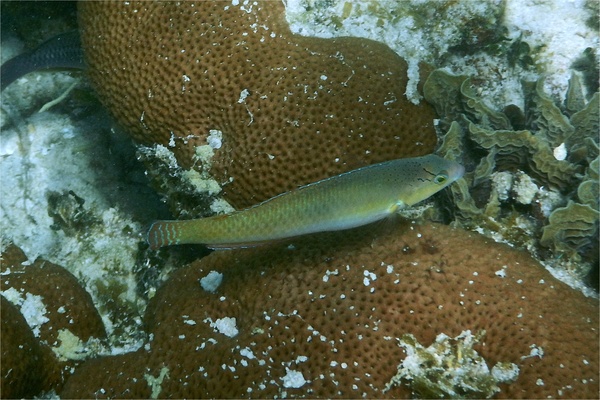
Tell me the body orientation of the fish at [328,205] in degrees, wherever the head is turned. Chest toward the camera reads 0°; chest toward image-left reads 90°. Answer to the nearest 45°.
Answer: approximately 270°

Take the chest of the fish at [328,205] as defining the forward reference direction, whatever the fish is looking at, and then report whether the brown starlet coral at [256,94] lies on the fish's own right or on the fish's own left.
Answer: on the fish's own left

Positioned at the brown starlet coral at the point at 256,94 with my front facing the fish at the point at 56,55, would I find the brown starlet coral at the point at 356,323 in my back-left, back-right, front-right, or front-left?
back-left

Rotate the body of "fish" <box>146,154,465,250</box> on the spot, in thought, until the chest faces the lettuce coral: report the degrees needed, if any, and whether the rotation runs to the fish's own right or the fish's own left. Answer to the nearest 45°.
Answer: approximately 45° to the fish's own left

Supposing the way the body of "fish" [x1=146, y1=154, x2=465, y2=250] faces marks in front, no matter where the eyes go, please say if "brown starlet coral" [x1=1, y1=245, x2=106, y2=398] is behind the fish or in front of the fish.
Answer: behind

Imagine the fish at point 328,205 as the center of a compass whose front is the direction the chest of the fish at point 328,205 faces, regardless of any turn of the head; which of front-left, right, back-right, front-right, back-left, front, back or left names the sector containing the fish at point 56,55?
back-left

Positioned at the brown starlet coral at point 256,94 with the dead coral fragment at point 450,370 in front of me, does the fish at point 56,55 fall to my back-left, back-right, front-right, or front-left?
back-right
